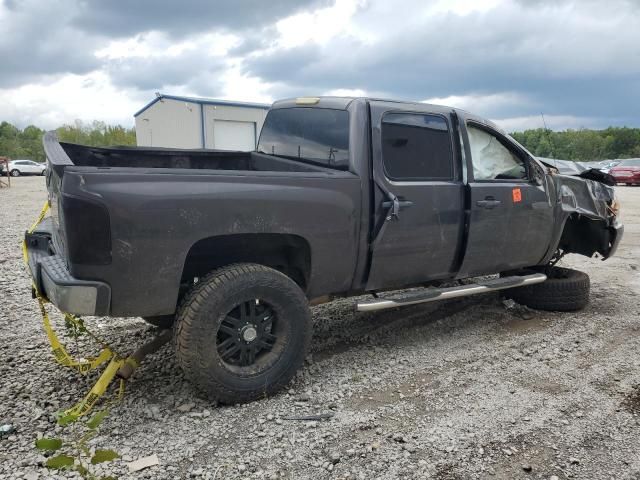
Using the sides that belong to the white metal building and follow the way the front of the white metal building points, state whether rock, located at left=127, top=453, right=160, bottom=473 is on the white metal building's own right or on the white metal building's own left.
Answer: on the white metal building's own right

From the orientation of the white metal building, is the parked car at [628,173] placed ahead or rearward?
ahead

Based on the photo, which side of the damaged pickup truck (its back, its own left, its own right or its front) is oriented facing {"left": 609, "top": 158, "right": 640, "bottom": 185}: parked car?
front

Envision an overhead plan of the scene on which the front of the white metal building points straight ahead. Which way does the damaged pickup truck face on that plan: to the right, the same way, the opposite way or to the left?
to the left

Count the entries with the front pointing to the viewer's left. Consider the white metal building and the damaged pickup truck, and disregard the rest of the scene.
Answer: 0

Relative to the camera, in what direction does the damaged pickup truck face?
facing away from the viewer and to the right of the viewer

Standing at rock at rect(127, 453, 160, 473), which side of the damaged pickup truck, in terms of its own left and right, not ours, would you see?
back

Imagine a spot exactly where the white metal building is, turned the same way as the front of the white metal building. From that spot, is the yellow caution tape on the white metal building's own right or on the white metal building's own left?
on the white metal building's own right
